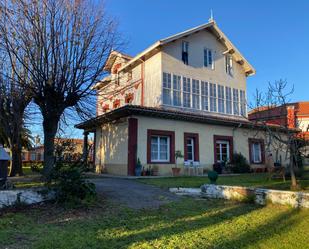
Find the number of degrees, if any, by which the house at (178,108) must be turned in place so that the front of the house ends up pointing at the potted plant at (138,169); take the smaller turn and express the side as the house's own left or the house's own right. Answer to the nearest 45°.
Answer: approximately 90° to the house's own right

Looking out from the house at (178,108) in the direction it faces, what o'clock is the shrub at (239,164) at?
The shrub is roughly at 10 o'clock from the house.

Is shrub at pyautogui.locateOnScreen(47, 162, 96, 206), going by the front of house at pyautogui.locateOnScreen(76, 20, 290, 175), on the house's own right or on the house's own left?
on the house's own right

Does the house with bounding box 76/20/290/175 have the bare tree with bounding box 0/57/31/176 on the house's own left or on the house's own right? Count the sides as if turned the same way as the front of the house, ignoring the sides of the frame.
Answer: on the house's own right

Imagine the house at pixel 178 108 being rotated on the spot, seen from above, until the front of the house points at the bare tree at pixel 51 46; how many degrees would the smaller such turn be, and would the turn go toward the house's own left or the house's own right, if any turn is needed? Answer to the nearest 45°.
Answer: approximately 90° to the house's own right

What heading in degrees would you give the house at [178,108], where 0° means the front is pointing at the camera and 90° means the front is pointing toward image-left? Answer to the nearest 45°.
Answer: approximately 315°
